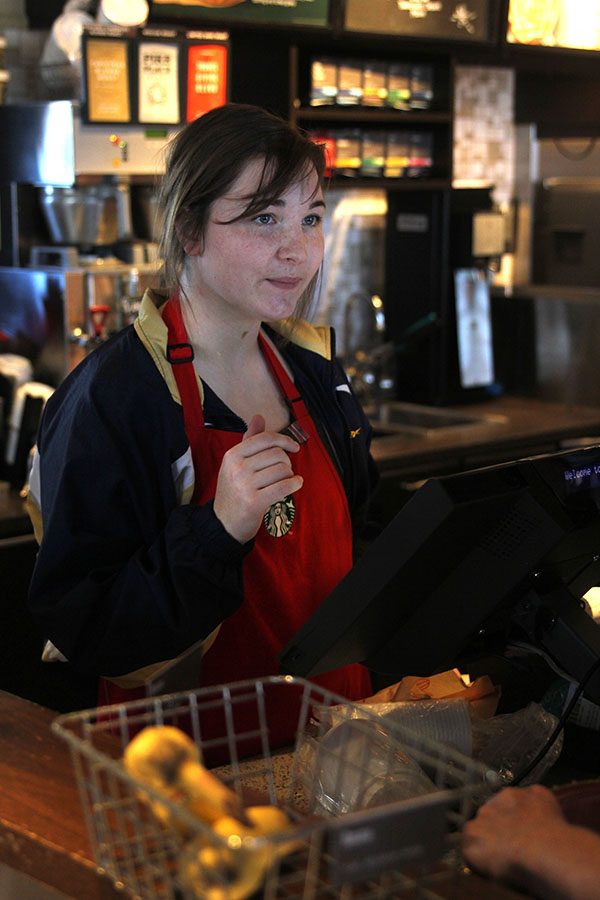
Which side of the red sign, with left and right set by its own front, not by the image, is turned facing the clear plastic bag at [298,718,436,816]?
front

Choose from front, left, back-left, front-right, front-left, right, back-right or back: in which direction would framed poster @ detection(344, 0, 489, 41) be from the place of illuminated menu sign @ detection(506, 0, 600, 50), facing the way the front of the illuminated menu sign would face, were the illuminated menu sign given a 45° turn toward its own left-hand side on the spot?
right

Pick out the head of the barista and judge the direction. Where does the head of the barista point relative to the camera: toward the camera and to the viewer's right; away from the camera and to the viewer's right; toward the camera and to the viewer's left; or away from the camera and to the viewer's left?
toward the camera and to the viewer's right

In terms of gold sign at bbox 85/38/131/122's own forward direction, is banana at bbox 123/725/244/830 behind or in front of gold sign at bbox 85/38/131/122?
in front

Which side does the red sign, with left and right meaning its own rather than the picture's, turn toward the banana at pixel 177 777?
front

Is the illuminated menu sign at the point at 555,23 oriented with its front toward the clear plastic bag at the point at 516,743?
yes

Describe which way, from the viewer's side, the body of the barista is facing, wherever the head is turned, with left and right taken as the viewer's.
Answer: facing the viewer and to the right of the viewer

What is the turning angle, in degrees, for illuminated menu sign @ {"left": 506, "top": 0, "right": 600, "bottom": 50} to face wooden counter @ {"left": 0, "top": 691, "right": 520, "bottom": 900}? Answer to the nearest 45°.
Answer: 0° — it already faces it

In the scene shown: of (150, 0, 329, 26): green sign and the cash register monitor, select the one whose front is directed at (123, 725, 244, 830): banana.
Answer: the green sign

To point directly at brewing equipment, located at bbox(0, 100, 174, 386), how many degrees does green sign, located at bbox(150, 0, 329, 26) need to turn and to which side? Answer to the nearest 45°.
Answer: approximately 45° to its right
